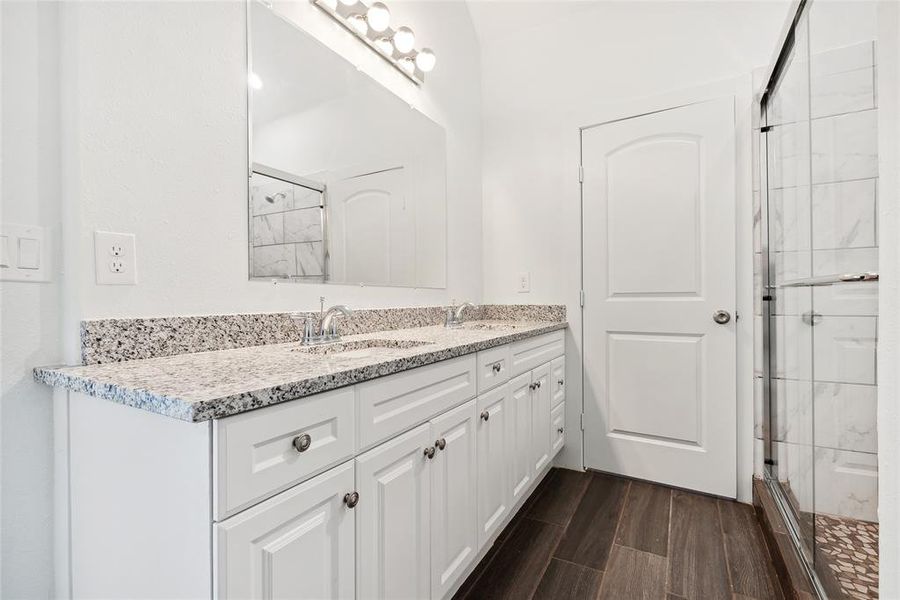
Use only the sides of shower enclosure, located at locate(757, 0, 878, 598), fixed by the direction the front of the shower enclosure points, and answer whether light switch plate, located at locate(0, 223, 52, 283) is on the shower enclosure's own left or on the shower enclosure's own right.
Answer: on the shower enclosure's own left

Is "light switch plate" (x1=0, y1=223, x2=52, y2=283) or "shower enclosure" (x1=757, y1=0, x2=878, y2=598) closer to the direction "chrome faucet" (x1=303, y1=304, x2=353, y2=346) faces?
the shower enclosure

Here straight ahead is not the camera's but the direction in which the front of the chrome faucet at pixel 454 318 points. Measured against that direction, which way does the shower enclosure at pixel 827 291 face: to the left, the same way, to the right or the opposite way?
the opposite way

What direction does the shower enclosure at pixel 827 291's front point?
to the viewer's left
